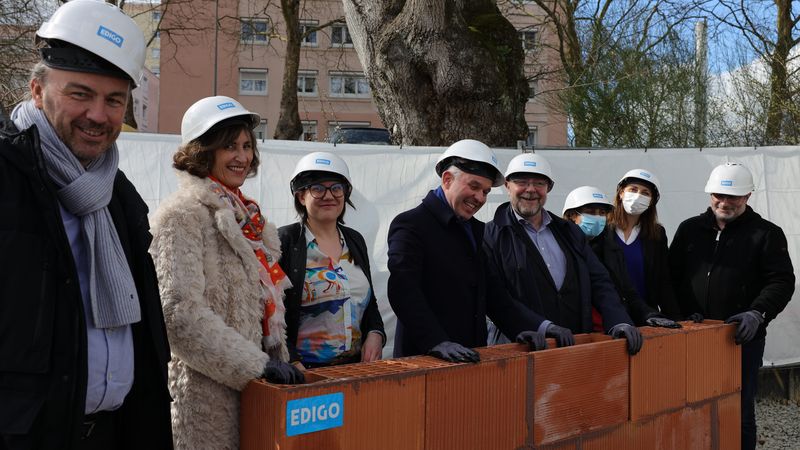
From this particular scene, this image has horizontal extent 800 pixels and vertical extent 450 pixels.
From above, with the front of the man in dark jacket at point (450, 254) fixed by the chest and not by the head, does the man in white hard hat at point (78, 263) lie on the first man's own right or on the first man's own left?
on the first man's own right

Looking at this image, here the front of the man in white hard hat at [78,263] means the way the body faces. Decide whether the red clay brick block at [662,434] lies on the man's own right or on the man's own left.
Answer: on the man's own left

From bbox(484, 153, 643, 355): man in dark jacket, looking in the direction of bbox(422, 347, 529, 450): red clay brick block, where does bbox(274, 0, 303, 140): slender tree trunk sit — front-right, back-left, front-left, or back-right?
back-right

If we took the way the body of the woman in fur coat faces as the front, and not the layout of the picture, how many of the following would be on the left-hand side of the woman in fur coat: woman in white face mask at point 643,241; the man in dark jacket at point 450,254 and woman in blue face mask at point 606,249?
3

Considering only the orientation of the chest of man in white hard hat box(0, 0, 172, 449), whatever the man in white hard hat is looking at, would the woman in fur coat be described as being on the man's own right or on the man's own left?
on the man's own left

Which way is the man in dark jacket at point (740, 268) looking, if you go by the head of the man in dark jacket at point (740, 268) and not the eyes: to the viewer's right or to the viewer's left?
to the viewer's left

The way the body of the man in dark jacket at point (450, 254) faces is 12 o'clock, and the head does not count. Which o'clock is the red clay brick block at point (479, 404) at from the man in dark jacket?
The red clay brick block is roughly at 1 o'clock from the man in dark jacket.

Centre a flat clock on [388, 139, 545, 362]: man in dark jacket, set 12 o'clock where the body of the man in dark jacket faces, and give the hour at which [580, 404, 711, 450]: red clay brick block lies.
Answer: The red clay brick block is roughly at 10 o'clock from the man in dark jacket.

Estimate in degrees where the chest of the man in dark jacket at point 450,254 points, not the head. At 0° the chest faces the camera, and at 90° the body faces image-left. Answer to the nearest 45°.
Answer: approximately 315°
